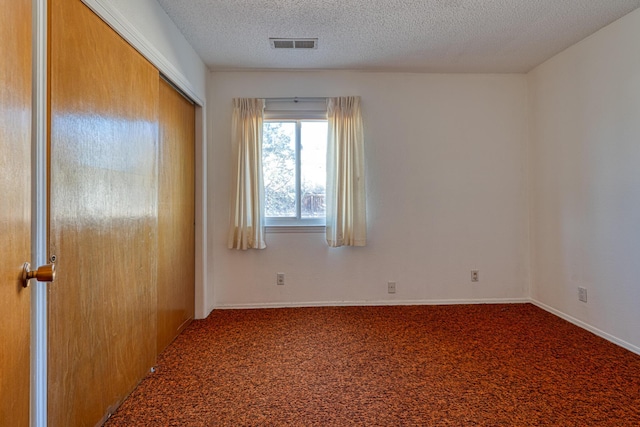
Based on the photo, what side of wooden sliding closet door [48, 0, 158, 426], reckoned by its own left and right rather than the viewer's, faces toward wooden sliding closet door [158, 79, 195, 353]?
left

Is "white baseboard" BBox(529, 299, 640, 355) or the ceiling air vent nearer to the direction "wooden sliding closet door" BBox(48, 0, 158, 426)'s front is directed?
the white baseboard

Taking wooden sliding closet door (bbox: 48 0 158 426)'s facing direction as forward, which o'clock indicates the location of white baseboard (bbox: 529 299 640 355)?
The white baseboard is roughly at 11 o'clock from the wooden sliding closet door.

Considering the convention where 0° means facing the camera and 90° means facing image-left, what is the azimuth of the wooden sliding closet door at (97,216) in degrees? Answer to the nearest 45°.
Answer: approximately 315°

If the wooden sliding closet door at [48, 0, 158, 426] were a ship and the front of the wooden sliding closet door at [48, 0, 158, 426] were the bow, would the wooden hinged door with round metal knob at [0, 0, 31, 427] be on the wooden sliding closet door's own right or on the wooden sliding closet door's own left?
on the wooden sliding closet door's own right

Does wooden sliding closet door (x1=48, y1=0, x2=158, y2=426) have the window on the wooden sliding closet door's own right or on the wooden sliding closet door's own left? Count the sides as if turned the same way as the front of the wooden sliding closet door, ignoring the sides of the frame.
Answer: on the wooden sliding closet door's own left

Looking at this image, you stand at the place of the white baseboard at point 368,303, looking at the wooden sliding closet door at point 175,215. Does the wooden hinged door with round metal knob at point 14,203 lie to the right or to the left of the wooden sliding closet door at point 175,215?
left

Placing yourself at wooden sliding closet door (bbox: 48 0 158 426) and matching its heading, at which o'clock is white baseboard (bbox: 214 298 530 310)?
The white baseboard is roughly at 10 o'clock from the wooden sliding closet door.

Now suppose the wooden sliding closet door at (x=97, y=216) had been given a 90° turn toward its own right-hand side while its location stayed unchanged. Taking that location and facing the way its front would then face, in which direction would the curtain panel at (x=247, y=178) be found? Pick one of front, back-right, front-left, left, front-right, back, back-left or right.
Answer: back

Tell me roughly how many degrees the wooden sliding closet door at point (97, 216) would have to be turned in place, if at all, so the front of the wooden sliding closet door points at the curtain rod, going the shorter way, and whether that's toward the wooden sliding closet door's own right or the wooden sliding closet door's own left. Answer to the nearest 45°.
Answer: approximately 90° to the wooden sliding closet door's own left

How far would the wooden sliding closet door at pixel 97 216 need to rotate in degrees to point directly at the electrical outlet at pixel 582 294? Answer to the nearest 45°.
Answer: approximately 45° to its left
